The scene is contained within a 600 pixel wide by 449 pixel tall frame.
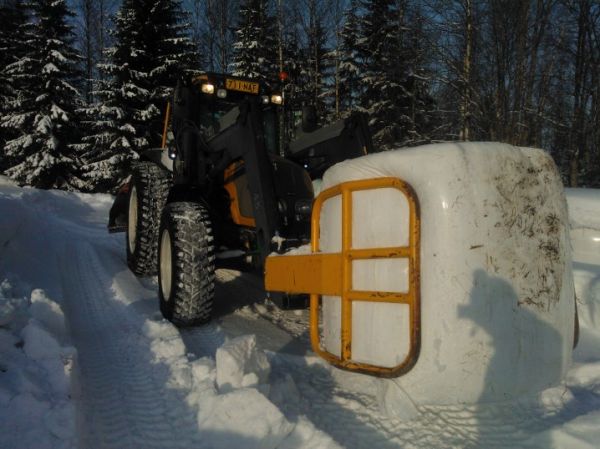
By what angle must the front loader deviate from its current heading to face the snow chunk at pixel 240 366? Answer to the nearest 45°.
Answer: approximately 45° to its right

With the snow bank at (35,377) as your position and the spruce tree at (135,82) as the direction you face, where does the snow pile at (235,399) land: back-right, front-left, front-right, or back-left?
back-right

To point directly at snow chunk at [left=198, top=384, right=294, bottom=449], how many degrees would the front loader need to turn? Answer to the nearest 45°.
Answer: approximately 45° to its right

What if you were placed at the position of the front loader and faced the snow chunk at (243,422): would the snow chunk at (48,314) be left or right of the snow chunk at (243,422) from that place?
right

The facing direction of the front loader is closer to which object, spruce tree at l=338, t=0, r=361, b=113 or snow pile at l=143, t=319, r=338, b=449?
the snow pile

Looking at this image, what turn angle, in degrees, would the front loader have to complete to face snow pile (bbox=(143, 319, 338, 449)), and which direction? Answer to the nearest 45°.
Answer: approximately 45° to its right

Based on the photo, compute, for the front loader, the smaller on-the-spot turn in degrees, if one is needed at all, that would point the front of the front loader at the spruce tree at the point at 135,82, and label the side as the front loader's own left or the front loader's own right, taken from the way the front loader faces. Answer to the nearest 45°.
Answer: approximately 135° to the front loader's own left

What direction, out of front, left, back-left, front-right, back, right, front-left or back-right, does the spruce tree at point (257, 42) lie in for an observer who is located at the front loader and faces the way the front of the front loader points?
back-left

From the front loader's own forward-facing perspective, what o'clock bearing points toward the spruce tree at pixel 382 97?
The spruce tree is roughly at 8 o'clock from the front loader.

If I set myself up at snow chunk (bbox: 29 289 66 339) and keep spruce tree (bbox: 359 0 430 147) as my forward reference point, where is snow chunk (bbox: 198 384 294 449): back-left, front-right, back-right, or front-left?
back-right

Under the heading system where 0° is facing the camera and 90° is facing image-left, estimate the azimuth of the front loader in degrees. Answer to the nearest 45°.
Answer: approximately 315°

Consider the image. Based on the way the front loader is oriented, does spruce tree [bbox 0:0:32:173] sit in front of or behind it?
behind
